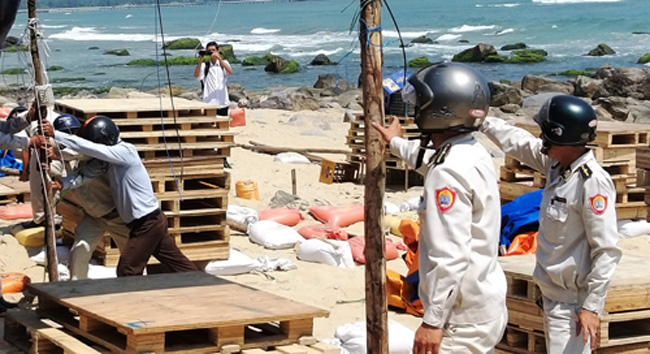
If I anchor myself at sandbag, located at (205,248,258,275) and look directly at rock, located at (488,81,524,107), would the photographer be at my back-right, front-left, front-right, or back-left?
front-left

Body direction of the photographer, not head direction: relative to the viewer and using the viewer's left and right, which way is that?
facing the viewer

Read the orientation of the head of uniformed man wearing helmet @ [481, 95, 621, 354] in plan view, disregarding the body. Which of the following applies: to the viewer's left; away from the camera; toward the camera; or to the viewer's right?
to the viewer's left

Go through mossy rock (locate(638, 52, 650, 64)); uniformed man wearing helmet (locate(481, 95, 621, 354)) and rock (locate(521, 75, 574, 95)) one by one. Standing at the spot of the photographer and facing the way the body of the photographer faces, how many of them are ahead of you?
1

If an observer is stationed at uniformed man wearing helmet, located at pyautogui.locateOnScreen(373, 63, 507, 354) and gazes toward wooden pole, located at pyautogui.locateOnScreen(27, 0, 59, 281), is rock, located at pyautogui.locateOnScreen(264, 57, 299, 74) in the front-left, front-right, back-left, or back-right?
front-right

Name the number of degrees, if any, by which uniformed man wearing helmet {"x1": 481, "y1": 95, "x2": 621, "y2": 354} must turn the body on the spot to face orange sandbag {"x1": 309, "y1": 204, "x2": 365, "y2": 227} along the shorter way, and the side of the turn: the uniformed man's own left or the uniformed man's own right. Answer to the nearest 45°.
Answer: approximately 90° to the uniformed man's own right

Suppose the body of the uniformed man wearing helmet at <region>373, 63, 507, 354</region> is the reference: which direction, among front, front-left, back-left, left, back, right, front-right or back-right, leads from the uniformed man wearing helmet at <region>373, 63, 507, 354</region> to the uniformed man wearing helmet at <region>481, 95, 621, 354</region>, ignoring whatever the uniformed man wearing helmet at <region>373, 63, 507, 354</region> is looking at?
right

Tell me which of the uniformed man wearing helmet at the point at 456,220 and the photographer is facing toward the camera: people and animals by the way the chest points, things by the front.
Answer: the photographer

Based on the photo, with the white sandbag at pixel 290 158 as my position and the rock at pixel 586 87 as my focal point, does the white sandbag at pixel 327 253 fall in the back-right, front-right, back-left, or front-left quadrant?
back-right

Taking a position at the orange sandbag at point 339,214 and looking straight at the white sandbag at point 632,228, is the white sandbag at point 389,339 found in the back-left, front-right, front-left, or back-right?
front-right

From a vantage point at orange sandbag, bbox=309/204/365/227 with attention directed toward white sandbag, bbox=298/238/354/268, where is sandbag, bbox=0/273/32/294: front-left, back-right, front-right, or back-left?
front-right

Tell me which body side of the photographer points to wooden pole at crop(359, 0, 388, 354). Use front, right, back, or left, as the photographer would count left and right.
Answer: front

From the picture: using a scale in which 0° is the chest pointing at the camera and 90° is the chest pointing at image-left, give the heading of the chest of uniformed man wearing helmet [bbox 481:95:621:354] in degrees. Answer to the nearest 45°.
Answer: approximately 45°

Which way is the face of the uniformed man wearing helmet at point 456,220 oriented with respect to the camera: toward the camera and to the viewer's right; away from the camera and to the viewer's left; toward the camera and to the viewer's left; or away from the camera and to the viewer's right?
away from the camera and to the viewer's left

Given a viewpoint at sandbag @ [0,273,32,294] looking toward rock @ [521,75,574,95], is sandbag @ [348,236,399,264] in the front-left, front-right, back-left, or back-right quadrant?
front-right

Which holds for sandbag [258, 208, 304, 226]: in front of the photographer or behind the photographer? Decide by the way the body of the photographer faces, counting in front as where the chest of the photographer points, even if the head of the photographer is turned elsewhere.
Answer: in front
